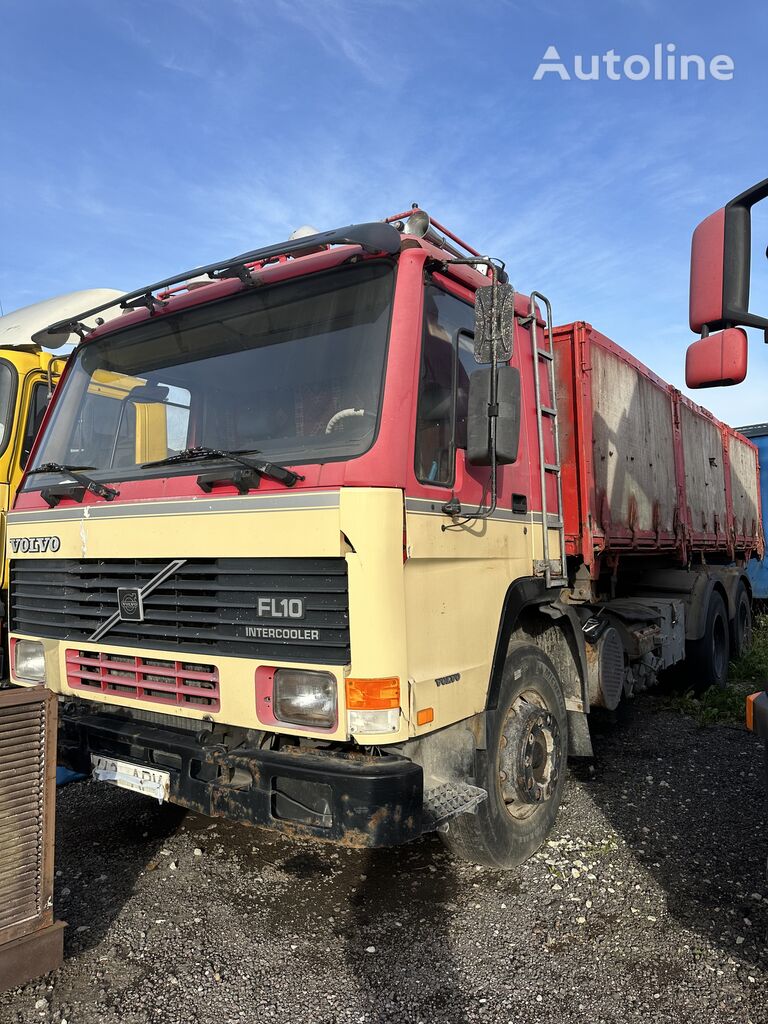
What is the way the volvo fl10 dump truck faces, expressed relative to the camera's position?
facing the viewer and to the left of the viewer

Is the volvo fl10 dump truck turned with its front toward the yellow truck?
no
